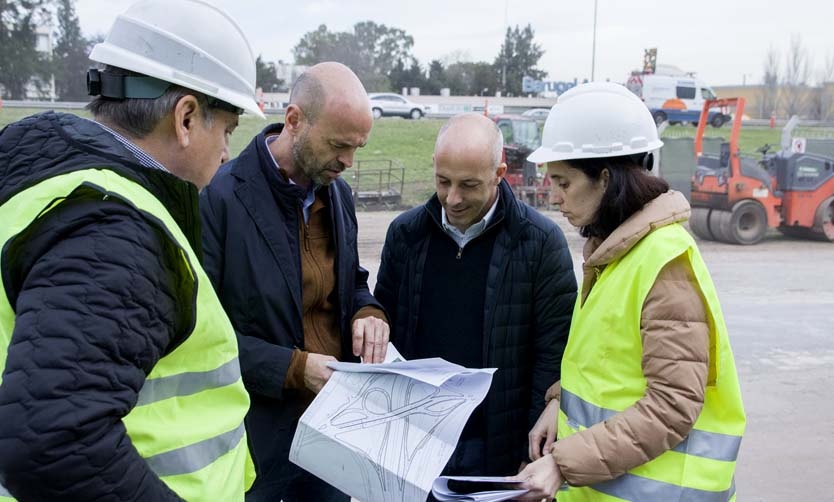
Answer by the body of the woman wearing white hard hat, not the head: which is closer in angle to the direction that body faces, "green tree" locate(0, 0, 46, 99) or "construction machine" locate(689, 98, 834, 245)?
the green tree

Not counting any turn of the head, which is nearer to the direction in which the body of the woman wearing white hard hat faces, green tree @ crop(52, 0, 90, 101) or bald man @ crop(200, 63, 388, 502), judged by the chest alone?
the bald man

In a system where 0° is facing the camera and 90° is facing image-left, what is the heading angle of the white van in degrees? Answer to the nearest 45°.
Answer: approximately 270°

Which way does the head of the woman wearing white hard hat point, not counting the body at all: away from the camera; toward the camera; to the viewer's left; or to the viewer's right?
to the viewer's left

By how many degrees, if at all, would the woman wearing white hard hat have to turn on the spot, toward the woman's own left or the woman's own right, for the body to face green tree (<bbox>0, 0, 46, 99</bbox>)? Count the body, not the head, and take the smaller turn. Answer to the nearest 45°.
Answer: approximately 45° to the woman's own right

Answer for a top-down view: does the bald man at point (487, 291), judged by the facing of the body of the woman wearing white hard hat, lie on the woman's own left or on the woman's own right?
on the woman's own right

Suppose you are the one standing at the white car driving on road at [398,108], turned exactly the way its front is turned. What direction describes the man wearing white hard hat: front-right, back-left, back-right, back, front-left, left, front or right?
right

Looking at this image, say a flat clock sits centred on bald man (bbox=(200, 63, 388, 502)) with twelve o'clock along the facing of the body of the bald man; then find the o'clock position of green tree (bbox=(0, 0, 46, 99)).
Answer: The green tree is roughly at 7 o'clock from the bald man.

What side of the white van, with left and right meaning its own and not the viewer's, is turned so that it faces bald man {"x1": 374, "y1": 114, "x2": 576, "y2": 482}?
right

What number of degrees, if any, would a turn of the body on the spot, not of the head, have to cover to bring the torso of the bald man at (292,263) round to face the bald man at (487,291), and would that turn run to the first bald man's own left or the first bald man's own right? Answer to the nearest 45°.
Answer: approximately 45° to the first bald man's own left

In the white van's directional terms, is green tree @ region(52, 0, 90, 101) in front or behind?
behind

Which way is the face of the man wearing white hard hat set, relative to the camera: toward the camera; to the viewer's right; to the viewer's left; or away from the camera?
to the viewer's right

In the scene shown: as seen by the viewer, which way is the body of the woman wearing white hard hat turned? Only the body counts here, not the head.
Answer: to the viewer's left

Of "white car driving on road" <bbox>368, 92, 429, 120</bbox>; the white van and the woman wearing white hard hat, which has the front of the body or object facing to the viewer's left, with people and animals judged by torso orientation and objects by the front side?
the woman wearing white hard hat

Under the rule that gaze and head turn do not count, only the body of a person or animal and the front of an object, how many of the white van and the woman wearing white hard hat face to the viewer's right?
1

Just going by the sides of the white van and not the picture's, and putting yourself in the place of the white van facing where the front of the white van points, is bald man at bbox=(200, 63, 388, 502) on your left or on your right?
on your right
